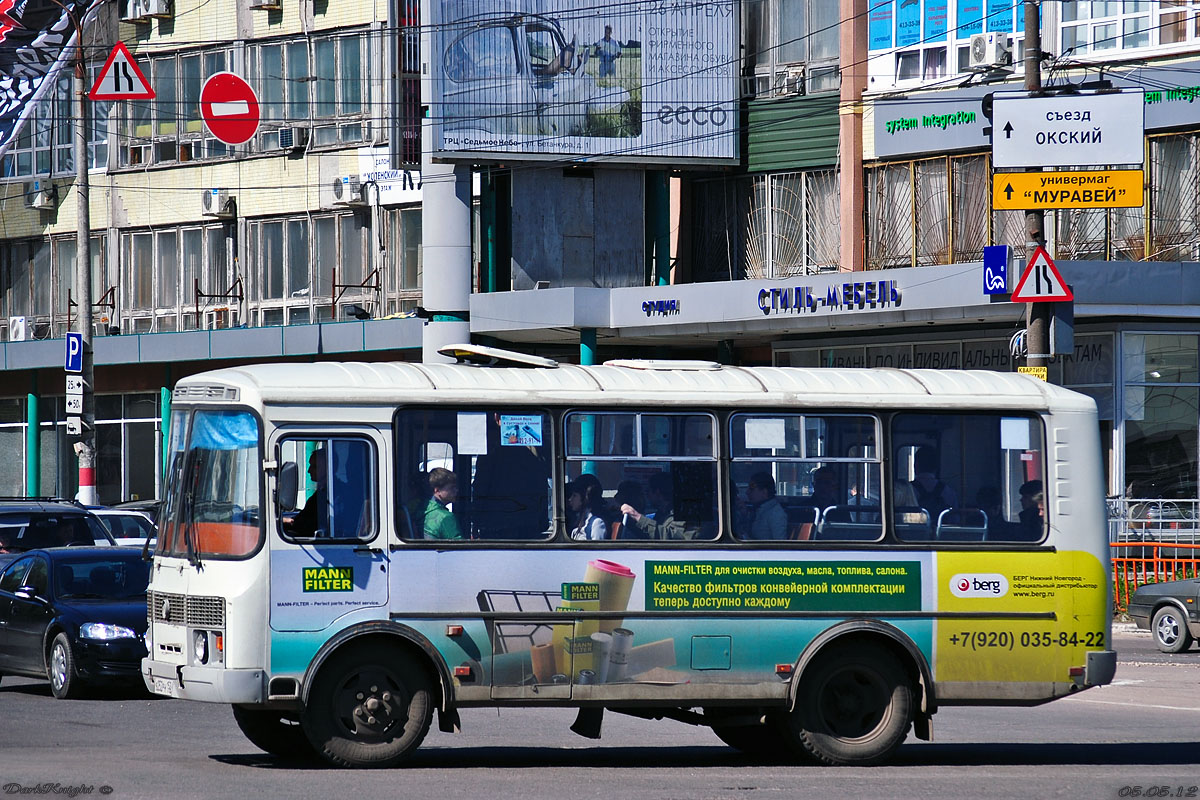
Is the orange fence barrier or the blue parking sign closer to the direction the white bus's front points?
the blue parking sign

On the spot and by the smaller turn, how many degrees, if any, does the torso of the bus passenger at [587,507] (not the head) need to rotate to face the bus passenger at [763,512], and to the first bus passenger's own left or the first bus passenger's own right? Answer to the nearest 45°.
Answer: approximately 180°

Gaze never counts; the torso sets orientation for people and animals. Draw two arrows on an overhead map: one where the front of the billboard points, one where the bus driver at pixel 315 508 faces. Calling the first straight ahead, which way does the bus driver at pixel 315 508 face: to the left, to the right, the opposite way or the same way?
to the right

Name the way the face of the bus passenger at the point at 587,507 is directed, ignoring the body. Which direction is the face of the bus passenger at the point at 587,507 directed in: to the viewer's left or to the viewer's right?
to the viewer's left

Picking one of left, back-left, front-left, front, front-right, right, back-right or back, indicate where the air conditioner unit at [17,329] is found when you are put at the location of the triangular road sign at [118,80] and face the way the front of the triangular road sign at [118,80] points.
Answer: back

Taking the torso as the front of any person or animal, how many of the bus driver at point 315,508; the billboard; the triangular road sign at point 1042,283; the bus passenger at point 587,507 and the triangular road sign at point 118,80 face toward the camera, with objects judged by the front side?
3

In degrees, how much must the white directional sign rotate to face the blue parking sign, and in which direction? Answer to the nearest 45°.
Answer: approximately 90° to its right

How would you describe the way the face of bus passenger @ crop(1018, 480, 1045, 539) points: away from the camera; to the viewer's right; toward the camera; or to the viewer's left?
to the viewer's left

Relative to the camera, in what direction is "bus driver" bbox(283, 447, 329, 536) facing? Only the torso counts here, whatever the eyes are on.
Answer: to the viewer's left

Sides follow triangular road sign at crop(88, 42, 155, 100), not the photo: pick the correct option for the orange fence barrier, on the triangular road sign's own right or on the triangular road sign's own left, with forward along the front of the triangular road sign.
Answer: on the triangular road sign's own left

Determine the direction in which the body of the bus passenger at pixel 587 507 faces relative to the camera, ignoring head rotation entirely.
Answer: to the viewer's left

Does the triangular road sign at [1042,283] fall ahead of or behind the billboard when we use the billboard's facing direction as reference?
ahead

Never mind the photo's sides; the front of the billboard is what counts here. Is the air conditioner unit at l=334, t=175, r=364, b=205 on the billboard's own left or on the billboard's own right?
on the billboard's own right
